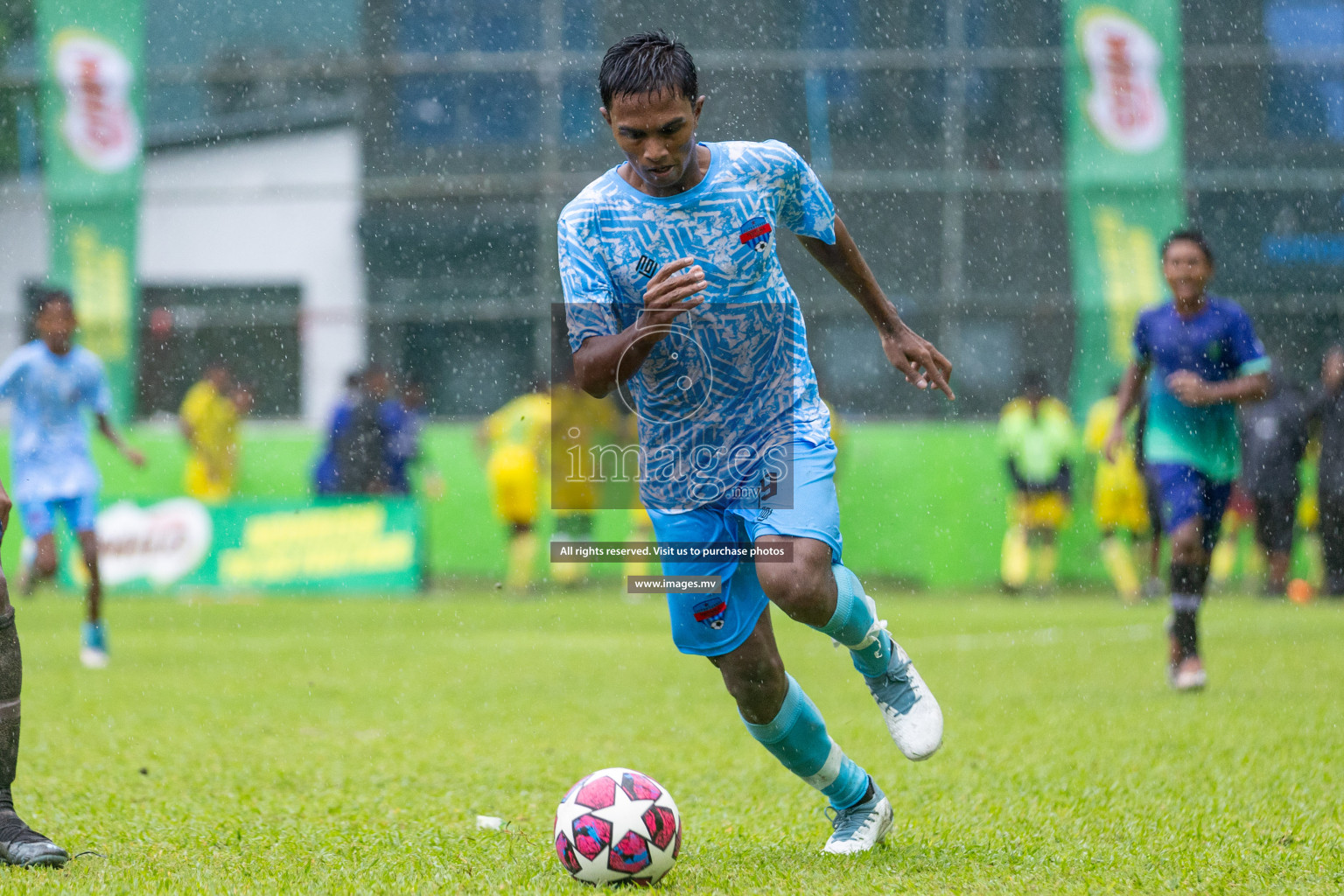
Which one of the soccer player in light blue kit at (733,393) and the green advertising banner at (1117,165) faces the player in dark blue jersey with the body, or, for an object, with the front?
the green advertising banner

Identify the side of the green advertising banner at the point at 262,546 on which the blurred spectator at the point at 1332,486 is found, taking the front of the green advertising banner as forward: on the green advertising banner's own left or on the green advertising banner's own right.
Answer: on the green advertising banner's own left

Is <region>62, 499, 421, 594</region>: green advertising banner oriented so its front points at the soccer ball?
yes

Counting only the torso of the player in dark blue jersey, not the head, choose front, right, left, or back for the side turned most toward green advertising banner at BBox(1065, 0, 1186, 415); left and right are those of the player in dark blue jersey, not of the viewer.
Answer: back

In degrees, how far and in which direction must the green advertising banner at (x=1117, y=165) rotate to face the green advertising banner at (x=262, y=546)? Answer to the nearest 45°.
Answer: approximately 45° to its right

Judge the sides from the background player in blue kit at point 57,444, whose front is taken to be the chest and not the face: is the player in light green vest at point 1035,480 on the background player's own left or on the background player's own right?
on the background player's own left

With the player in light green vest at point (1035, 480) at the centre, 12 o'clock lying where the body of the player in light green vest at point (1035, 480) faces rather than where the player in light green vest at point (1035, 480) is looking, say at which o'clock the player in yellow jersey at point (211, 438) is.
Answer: the player in yellow jersey at point (211, 438) is roughly at 3 o'clock from the player in light green vest at point (1035, 480).
